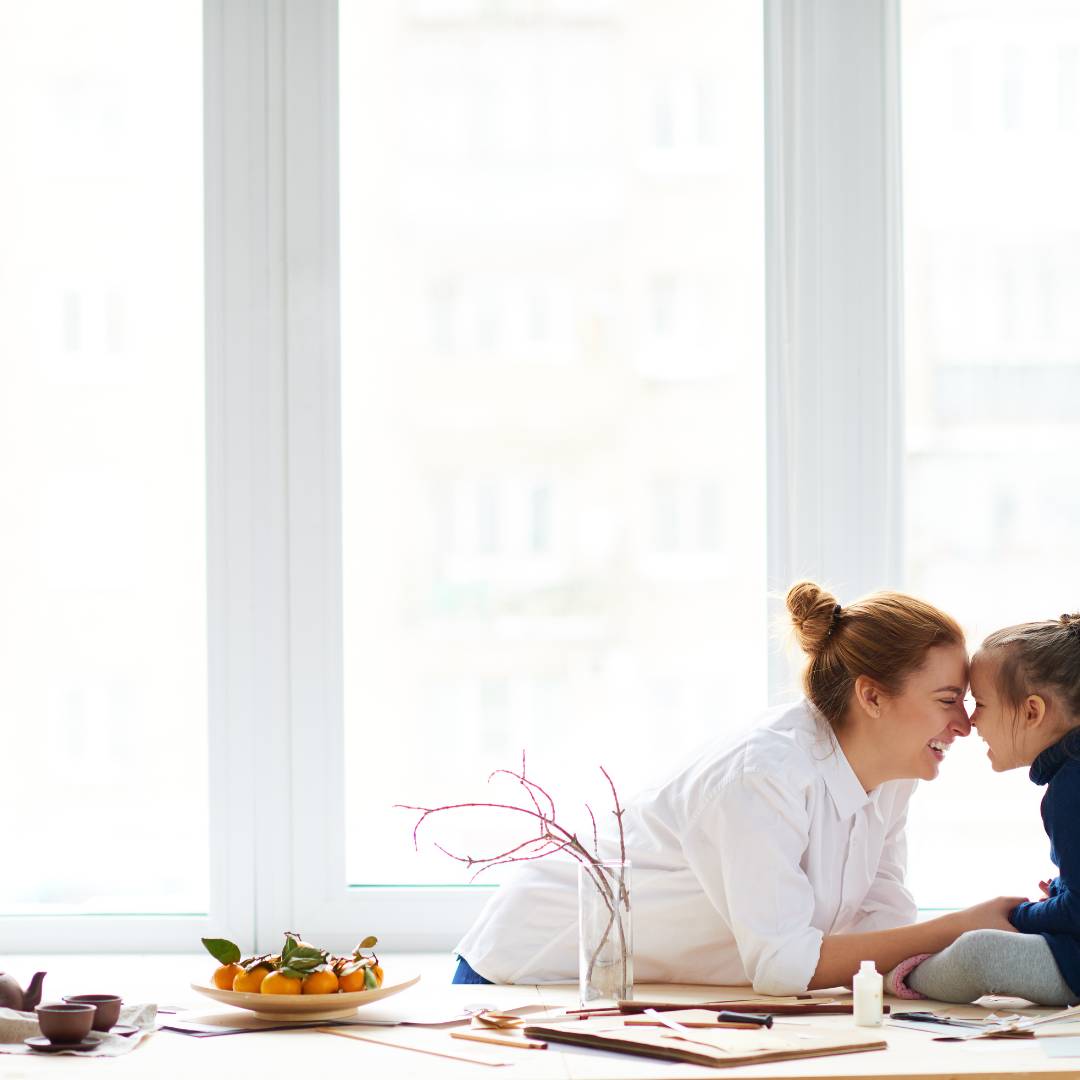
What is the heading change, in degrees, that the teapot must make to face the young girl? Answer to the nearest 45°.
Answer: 0° — it already faces them

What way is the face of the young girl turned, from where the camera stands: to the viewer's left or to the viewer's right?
to the viewer's left

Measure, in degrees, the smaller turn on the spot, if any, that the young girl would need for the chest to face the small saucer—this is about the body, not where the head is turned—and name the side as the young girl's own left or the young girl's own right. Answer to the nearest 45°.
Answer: approximately 45° to the young girl's own left

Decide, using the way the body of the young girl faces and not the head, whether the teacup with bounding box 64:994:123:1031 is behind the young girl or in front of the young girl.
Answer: in front

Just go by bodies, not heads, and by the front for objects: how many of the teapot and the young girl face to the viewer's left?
1

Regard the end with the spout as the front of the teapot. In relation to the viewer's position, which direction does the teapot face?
facing to the right of the viewer

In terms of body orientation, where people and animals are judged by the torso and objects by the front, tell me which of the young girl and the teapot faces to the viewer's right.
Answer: the teapot

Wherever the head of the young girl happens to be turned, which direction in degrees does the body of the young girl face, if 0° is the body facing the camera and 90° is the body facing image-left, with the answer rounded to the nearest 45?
approximately 90°

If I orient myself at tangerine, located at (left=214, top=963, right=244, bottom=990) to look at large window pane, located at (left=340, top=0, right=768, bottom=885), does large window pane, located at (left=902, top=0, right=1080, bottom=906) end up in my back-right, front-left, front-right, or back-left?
front-right
